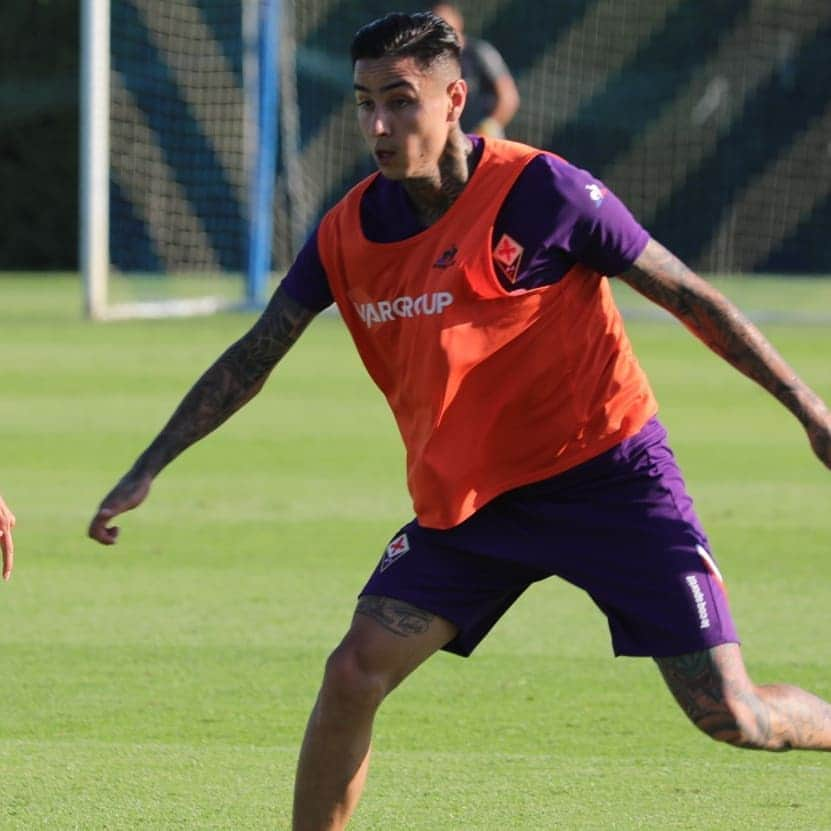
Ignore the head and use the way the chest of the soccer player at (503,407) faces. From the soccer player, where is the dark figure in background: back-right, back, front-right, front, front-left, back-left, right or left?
back-right

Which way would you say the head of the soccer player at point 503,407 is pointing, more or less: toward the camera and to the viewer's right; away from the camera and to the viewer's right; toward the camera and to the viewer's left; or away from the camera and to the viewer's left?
toward the camera and to the viewer's left

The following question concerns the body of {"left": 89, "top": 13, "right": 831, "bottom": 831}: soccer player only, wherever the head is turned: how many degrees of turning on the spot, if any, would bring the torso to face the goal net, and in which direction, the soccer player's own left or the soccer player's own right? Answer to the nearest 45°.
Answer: approximately 135° to the soccer player's own right

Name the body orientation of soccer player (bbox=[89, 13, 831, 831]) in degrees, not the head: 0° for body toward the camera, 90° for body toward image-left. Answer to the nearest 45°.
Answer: approximately 45°
